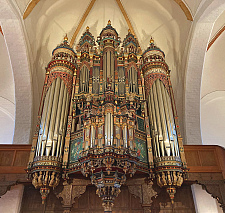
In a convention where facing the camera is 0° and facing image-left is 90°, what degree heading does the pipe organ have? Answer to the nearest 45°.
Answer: approximately 0°
